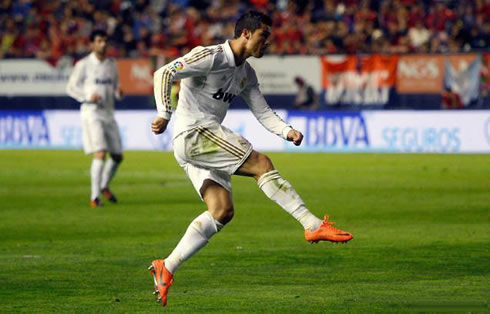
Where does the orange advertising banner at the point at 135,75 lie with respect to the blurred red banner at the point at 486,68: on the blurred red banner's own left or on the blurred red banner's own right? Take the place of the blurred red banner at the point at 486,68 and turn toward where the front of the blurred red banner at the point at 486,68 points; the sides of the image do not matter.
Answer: on the blurred red banner's own right

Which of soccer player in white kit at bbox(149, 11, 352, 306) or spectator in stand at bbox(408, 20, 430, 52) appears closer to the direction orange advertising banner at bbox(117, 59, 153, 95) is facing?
the soccer player in white kit

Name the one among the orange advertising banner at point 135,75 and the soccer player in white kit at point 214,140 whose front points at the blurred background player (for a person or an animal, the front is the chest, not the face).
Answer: the orange advertising banner

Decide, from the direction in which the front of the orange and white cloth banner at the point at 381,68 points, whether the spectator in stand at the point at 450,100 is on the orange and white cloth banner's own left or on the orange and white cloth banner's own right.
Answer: on the orange and white cloth banner's own left

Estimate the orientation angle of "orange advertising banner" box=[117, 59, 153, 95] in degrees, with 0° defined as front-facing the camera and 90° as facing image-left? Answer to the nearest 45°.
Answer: approximately 0°

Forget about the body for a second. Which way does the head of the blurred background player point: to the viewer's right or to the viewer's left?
to the viewer's right

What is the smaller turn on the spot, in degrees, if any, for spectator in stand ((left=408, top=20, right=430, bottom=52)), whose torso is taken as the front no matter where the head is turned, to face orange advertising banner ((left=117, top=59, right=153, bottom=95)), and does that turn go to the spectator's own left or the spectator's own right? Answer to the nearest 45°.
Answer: approximately 90° to the spectator's own right
